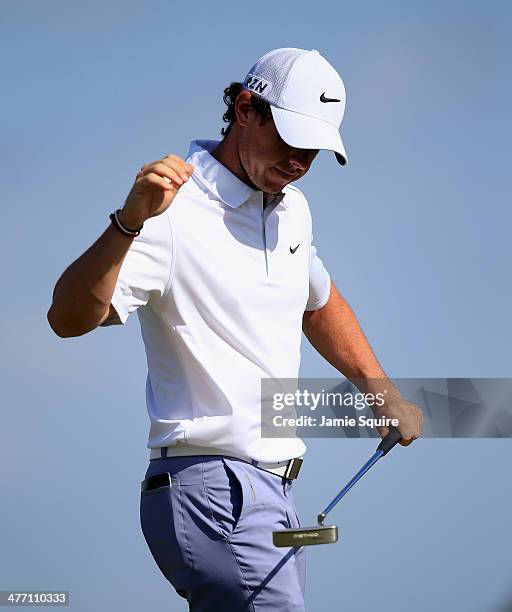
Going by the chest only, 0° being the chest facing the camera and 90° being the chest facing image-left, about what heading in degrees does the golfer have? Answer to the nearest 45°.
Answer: approximately 315°
